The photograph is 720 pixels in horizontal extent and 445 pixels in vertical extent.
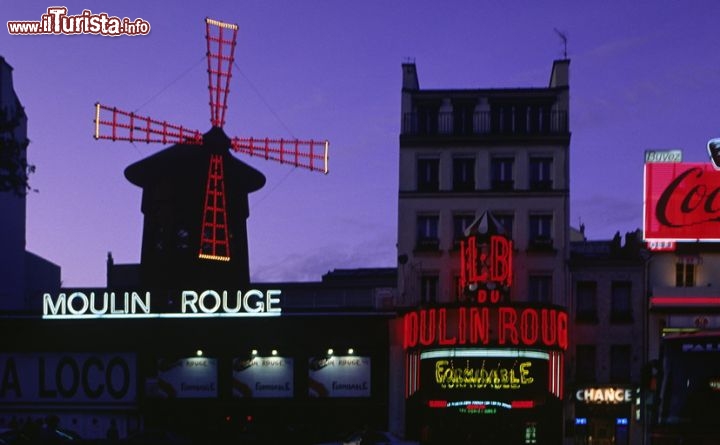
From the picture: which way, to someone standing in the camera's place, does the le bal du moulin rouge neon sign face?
facing the viewer

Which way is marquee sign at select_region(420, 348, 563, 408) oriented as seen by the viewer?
toward the camera
